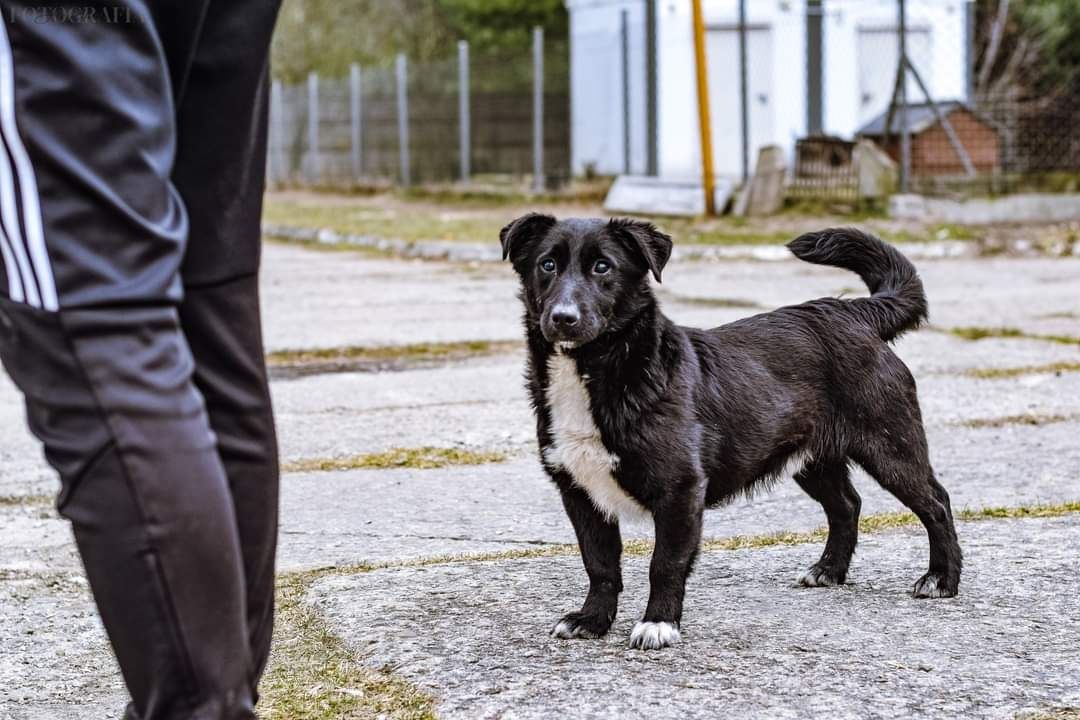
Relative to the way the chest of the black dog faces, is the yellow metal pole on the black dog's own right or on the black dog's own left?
on the black dog's own right

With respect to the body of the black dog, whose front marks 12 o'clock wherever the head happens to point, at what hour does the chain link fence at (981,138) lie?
The chain link fence is roughly at 5 o'clock from the black dog.

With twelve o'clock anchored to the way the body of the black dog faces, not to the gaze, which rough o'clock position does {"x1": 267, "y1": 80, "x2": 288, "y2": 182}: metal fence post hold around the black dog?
The metal fence post is roughly at 4 o'clock from the black dog.

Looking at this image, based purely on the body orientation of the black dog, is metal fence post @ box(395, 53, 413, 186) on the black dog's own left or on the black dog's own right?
on the black dog's own right

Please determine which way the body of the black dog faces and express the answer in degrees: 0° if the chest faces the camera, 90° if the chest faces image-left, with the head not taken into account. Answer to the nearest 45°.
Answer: approximately 45°

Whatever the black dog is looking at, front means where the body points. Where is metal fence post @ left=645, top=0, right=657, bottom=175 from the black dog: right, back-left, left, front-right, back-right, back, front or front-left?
back-right

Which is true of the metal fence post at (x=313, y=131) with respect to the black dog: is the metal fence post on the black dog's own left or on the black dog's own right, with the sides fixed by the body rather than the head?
on the black dog's own right

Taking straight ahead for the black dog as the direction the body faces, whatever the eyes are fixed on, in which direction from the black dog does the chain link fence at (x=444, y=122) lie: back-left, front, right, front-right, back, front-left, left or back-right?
back-right

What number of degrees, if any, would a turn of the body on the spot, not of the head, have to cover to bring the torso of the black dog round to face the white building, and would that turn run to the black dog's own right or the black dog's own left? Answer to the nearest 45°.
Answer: approximately 135° to the black dog's own right

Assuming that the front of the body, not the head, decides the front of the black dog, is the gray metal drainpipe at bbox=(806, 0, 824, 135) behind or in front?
behind
